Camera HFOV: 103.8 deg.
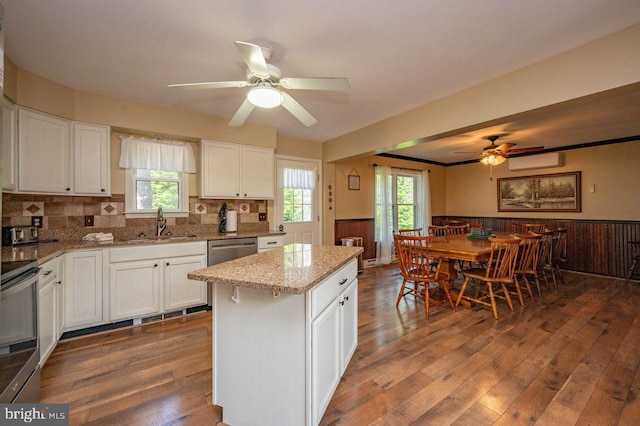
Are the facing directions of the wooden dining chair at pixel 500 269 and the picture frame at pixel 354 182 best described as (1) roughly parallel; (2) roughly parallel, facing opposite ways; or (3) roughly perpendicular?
roughly parallel, facing opposite ways

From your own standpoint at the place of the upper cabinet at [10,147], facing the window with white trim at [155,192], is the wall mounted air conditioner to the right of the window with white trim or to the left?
right

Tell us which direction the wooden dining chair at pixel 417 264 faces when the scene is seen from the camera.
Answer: facing away from the viewer and to the right of the viewer

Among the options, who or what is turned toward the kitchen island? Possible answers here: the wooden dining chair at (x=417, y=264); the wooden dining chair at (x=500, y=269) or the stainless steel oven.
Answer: the stainless steel oven

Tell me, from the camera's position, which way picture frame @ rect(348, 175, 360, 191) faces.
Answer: facing the viewer

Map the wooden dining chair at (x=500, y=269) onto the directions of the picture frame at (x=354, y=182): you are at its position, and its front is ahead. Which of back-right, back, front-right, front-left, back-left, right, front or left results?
front-left

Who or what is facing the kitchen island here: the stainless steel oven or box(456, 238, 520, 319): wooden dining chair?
the stainless steel oven

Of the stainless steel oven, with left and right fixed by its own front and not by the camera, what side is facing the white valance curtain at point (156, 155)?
left

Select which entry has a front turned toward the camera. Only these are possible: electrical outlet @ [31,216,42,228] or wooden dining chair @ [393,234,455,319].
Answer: the electrical outlet

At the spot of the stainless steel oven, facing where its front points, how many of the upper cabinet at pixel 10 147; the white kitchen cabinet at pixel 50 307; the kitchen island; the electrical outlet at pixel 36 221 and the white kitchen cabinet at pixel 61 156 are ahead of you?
1

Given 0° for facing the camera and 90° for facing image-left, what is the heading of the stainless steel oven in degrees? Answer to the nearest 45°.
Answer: approximately 315°

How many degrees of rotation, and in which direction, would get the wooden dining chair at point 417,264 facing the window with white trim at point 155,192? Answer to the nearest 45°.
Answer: approximately 135° to its left

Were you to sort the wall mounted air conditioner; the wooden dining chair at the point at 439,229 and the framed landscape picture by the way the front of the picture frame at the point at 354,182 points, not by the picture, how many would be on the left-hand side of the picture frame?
3

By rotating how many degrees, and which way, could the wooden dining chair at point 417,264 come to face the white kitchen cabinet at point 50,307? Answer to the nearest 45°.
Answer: approximately 180°

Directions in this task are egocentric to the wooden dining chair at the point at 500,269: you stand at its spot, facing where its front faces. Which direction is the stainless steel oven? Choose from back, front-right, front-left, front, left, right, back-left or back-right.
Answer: left

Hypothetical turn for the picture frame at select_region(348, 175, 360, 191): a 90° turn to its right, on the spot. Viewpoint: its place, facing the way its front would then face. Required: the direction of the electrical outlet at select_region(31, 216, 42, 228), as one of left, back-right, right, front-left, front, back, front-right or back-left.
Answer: front-left
